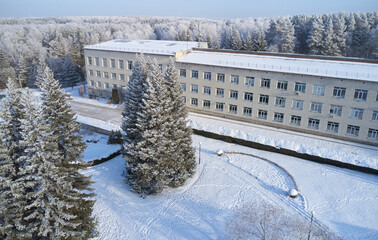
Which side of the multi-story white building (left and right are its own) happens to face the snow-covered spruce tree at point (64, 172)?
front

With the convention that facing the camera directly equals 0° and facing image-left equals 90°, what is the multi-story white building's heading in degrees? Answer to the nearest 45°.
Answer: approximately 45°

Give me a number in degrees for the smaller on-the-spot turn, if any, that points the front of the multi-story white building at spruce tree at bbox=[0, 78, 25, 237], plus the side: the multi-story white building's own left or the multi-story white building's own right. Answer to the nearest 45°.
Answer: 0° — it already faces it
